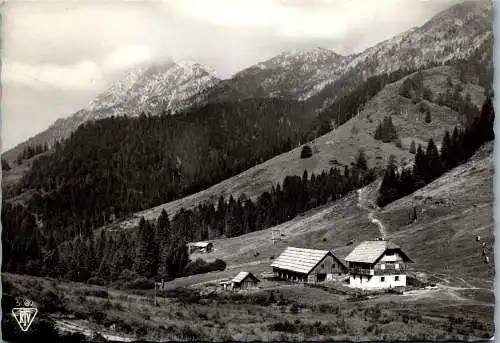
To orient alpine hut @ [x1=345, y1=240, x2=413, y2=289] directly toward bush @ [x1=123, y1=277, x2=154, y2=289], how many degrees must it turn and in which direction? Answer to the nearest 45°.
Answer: approximately 135° to its right

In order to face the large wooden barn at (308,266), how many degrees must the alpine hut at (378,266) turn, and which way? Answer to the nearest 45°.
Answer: approximately 135° to its right

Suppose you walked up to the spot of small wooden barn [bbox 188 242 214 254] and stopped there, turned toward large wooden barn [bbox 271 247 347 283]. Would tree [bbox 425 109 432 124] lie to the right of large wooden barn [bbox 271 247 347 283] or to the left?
left

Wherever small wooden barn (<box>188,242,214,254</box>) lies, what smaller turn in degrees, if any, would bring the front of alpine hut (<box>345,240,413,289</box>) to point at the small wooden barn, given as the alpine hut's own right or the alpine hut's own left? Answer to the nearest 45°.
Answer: approximately 135° to the alpine hut's own right

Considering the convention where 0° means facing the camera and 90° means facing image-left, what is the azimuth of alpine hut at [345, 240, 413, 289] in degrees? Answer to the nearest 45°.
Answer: approximately 315°

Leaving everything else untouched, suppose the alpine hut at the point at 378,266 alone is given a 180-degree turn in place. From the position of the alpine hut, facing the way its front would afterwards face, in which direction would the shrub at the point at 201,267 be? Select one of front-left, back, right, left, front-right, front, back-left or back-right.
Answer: front-left

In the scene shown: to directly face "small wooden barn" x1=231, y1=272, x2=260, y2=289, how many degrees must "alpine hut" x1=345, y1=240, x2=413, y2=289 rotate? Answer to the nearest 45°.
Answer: approximately 135° to its right

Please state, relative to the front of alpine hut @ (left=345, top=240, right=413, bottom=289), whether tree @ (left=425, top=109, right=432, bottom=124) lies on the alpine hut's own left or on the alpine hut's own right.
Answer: on the alpine hut's own left
